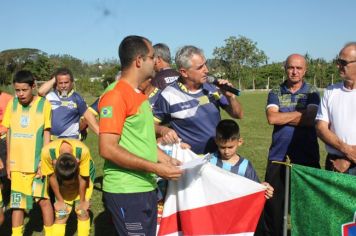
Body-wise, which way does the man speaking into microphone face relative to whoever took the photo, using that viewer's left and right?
facing the viewer and to the right of the viewer

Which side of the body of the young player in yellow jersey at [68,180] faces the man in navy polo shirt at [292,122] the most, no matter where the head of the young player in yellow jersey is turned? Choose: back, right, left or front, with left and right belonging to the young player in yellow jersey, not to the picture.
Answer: left

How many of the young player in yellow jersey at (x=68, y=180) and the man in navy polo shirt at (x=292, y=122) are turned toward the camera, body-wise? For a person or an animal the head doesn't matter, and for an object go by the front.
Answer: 2

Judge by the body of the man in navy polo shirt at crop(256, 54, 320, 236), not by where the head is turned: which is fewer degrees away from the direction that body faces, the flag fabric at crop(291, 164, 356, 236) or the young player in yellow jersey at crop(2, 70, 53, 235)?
the flag fabric

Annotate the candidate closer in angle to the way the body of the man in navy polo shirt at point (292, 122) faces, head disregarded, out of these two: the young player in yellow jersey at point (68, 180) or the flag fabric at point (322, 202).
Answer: the flag fabric

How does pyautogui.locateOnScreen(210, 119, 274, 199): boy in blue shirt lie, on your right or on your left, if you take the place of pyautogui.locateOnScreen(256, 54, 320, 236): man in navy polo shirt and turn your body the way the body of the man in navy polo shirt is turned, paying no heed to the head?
on your right

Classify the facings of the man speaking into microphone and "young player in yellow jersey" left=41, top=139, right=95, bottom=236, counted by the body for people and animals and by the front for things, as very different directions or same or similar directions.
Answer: same or similar directions

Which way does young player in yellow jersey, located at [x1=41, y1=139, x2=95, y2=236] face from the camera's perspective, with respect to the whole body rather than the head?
toward the camera

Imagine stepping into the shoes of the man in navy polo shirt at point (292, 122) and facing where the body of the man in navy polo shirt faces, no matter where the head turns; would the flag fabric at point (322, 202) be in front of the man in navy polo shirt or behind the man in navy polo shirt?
in front

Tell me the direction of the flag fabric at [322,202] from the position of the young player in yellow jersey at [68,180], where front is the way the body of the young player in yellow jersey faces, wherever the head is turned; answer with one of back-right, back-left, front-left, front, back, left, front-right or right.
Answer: front-left

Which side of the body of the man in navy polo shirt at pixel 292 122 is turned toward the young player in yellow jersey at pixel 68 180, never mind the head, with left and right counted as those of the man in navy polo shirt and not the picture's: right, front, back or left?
right

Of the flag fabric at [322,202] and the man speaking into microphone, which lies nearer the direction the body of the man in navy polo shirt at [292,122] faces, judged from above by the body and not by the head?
the flag fabric

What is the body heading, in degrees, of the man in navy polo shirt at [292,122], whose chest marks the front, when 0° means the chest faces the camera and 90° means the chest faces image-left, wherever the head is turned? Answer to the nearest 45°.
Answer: approximately 0°

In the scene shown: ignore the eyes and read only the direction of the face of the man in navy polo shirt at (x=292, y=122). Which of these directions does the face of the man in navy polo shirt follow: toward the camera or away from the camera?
toward the camera
